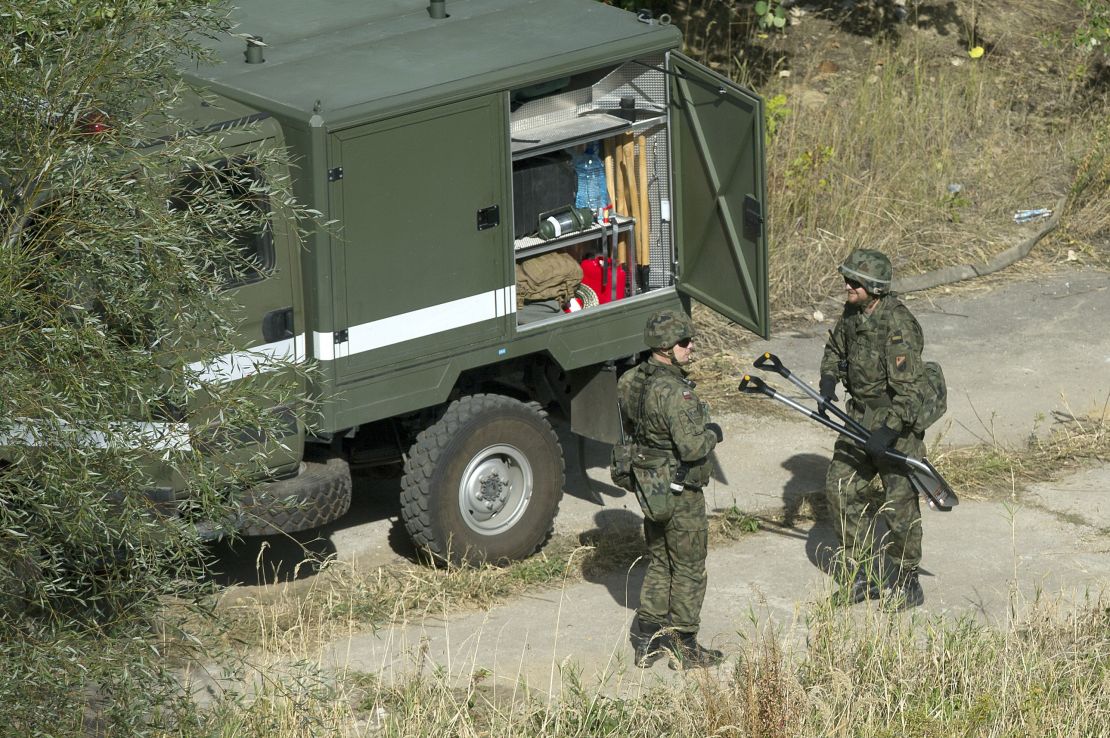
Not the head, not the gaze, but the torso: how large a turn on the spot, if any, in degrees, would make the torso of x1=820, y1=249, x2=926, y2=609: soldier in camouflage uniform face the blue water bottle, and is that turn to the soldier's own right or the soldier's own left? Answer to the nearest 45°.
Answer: approximately 90° to the soldier's own right

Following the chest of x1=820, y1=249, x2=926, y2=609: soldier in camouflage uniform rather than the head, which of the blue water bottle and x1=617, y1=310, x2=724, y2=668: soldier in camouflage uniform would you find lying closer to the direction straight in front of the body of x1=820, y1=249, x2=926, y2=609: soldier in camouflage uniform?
the soldier in camouflage uniform

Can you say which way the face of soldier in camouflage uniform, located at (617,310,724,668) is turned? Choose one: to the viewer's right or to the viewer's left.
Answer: to the viewer's right

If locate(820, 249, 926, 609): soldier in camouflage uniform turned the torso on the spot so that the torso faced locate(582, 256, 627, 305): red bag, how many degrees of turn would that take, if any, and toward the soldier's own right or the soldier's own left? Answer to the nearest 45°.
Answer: approximately 90° to the soldier's own right

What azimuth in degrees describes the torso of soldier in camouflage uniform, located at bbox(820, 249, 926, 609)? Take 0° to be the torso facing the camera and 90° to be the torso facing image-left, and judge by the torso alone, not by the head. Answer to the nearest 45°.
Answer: approximately 45°
